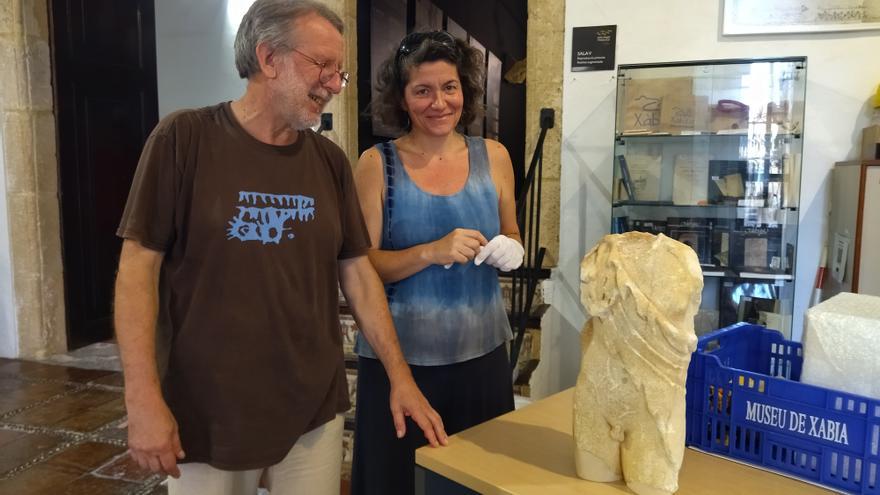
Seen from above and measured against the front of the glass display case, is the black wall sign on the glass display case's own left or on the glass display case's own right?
on the glass display case's own right

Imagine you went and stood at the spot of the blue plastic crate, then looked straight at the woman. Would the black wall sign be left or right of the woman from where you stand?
right

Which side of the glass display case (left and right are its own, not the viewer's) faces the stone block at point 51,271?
right

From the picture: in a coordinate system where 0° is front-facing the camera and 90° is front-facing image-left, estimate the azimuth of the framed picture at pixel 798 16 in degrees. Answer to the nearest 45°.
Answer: approximately 0°

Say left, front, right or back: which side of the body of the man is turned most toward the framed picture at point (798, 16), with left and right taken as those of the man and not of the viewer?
left

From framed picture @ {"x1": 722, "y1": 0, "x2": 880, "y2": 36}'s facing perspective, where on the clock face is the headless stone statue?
The headless stone statue is roughly at 12 o'clock from the framed picture.

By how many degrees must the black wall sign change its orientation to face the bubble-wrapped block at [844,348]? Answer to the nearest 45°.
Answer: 0° — it already faces it
